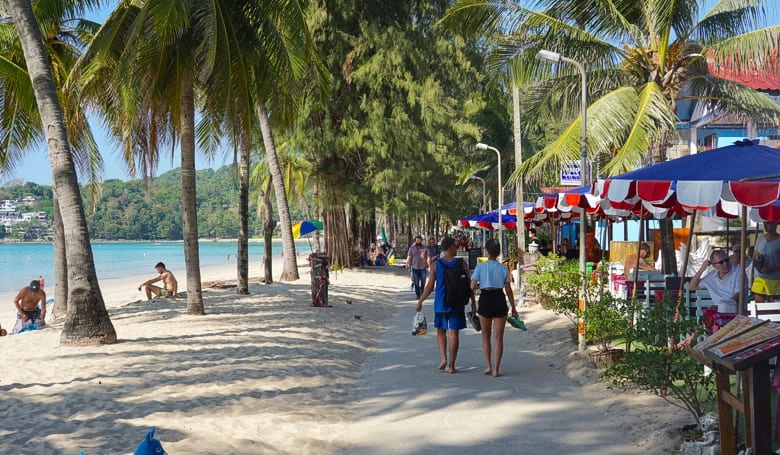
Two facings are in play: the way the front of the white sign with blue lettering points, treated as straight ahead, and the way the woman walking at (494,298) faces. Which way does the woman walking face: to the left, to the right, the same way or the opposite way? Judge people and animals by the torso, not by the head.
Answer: the opposite way

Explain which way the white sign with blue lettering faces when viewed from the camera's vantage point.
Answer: facing the viewer

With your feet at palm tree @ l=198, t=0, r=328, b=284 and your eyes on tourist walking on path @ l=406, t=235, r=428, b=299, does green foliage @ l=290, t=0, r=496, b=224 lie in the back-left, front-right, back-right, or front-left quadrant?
back-left

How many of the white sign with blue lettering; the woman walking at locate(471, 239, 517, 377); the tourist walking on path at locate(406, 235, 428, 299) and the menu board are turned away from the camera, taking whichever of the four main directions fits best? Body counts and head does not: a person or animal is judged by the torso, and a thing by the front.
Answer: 1

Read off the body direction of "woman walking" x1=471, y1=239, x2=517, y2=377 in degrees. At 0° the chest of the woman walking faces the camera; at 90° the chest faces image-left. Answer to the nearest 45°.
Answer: approximately 180°

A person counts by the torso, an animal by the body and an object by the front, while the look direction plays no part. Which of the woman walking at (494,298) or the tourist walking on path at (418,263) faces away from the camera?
the woman walking

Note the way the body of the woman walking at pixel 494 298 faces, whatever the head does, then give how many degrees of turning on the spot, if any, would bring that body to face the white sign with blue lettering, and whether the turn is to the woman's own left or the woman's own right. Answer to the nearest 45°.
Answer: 0° — they already face it

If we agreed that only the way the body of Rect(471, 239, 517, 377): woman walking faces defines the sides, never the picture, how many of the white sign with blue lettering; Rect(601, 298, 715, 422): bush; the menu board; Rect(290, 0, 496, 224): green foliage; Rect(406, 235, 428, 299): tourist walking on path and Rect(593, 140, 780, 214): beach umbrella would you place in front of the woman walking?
3

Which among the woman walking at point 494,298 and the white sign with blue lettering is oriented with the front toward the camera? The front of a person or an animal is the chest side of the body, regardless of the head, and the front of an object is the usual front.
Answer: the white sign with blue lettering

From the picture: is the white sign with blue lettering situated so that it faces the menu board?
yes

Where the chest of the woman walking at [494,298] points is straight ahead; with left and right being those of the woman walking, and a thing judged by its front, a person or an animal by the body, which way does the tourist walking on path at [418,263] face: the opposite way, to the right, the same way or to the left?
the opposite way

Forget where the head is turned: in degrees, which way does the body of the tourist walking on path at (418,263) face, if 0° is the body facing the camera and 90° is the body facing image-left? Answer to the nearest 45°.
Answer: approximately 0°

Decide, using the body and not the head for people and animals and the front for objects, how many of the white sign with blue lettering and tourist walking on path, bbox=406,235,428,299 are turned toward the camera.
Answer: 2

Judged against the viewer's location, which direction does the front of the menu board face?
facing the viewer and to the left of the viewer

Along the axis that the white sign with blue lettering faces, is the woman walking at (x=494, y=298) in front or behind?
in front
